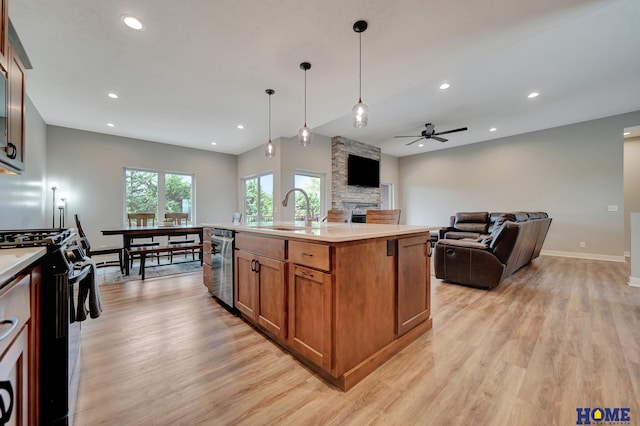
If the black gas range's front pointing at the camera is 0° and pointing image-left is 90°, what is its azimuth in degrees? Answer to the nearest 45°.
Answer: approximately 270°

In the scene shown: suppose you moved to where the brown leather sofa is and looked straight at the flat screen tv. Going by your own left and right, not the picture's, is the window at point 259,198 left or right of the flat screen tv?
left

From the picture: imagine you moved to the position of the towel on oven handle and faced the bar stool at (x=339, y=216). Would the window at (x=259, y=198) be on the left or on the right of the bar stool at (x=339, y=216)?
left

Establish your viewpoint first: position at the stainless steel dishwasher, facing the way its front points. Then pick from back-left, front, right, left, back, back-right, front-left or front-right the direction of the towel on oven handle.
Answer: front

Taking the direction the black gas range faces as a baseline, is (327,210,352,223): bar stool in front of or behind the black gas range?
in front

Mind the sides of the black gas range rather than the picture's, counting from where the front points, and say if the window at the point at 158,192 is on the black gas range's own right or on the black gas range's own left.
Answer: on the black gas range's own left

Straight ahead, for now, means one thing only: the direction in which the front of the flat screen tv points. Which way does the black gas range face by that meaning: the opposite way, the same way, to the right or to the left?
to the left

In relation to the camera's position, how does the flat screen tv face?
facing the viewer and to the right of the viewer

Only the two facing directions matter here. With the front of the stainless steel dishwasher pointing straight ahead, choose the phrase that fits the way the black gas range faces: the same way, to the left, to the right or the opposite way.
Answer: the opposite way

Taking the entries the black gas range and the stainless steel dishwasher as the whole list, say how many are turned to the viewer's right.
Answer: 1

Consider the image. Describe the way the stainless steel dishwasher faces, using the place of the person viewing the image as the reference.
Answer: facing the viewer and to the left of the viewer

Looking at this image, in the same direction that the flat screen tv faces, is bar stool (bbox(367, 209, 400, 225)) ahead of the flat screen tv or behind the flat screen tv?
ahead
